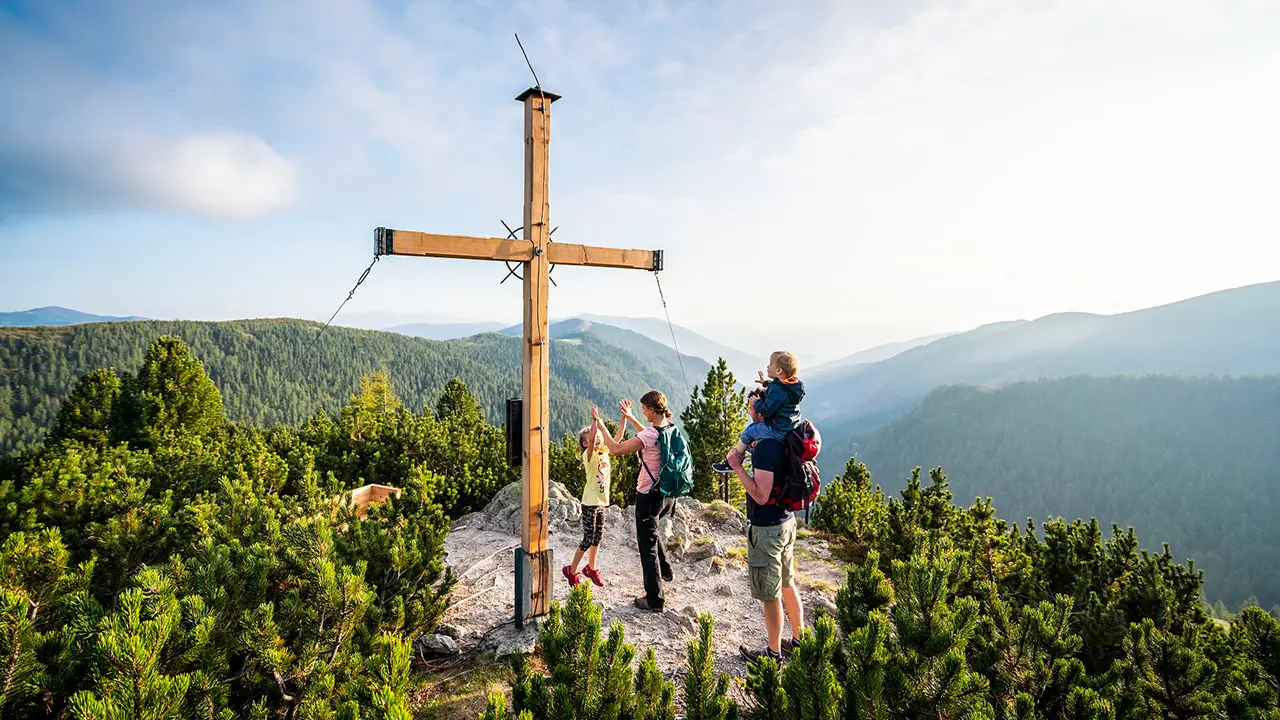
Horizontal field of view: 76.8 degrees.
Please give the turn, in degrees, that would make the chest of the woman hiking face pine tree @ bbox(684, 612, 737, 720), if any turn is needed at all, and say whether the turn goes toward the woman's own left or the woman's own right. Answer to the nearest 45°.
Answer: approximately 90° to the woman's own left

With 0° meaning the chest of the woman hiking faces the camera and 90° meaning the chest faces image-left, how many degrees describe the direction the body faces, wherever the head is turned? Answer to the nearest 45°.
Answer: approximately 90°

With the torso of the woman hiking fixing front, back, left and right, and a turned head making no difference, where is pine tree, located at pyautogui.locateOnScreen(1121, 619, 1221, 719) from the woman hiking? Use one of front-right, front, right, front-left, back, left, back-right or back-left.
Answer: back-left

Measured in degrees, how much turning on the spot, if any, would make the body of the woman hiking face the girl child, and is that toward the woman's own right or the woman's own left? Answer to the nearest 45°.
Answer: approximately 45° to the woman's own right

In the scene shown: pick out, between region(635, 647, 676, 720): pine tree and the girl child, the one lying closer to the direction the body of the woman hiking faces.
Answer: the girl child

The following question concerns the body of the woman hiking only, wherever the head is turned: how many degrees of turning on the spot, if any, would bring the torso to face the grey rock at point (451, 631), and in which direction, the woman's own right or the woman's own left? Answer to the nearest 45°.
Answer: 0° — they already face it

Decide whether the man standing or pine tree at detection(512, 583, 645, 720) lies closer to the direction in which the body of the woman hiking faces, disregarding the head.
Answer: the pine tree

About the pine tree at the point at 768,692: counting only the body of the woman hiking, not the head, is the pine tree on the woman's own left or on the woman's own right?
on the woman's own left
